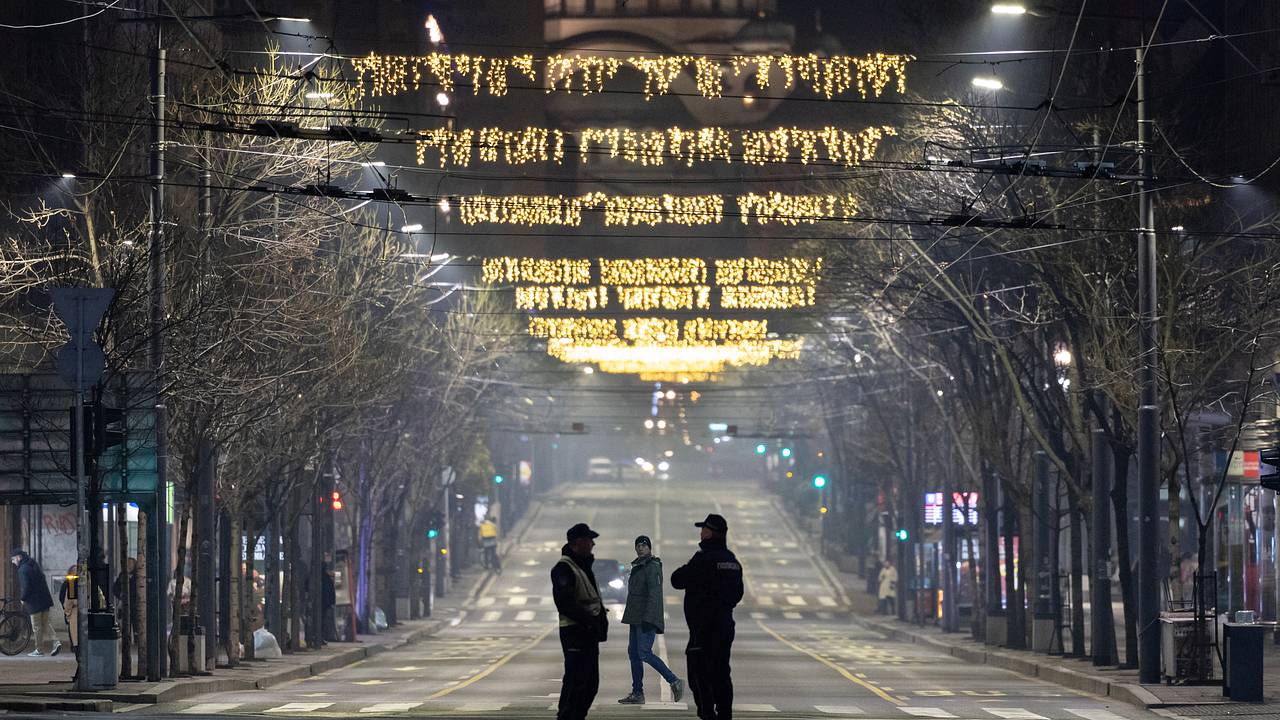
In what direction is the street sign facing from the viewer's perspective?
away from the camera

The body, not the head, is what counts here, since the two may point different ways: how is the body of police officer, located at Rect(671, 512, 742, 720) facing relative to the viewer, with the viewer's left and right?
facing away from the viewer and to the left of the viewer

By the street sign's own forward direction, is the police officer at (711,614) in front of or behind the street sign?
behind

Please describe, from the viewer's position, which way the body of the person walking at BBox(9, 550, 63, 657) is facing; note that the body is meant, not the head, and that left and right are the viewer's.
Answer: facing to the left of the viewer

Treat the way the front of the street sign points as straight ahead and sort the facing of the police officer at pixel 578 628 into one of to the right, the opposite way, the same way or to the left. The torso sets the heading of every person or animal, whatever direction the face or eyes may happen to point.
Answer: to the right

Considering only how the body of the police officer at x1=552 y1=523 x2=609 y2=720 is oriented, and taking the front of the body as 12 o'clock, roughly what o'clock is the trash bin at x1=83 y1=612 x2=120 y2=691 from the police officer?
The trash bin is roughly at 8 o'clock from the police officer.

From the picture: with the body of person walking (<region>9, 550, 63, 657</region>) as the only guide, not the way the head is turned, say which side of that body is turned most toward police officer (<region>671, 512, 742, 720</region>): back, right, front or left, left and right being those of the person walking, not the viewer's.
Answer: left

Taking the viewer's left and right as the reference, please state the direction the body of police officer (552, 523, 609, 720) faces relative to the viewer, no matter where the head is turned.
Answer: facing to the right of the viewer

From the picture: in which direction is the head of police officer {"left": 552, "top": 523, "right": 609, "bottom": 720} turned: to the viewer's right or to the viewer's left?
to the viewer's right

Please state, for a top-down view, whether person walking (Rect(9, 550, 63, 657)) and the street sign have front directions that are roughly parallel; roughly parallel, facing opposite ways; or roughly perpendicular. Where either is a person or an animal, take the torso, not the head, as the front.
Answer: roughly perpendicular

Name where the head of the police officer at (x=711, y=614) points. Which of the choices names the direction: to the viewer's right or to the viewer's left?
to the viewer's left

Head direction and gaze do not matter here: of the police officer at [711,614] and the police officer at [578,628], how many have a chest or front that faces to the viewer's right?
1

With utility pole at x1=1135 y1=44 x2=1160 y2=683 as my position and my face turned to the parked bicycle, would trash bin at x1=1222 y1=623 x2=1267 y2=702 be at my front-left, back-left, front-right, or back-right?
back-left

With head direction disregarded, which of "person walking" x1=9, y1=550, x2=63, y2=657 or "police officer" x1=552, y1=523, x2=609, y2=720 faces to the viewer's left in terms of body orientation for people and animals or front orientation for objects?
the person walking
